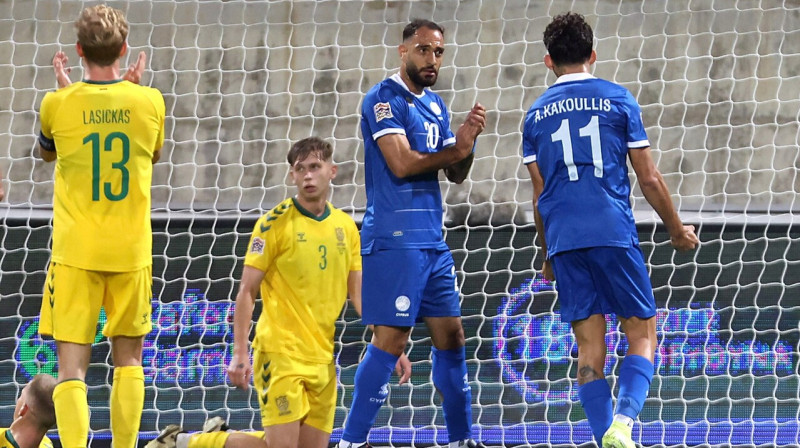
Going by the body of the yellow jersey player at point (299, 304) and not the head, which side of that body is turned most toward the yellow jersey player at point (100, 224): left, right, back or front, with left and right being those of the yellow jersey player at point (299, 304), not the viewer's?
right

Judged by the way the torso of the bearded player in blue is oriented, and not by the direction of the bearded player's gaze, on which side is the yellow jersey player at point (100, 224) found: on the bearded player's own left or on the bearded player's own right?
on the bearded player's own right

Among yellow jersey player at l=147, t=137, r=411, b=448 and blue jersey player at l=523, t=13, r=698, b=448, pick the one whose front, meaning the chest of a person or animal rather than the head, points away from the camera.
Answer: the blue jersey player

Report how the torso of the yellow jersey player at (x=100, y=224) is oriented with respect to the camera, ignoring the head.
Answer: away from the camera

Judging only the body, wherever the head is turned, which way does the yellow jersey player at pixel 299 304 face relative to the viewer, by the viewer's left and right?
facing the viewer and to the right of the viewer

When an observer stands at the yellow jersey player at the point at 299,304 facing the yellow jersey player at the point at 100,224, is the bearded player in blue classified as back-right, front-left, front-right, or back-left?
back-left

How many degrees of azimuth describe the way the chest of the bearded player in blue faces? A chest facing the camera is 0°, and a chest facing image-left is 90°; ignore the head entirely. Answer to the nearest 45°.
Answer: approximately 315°

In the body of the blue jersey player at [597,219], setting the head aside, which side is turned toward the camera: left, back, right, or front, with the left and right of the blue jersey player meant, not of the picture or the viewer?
back

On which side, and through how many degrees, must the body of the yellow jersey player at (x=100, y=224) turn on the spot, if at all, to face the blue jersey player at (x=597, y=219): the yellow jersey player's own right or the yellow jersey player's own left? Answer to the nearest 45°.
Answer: approximately 90° to the yellow jersey player's own right

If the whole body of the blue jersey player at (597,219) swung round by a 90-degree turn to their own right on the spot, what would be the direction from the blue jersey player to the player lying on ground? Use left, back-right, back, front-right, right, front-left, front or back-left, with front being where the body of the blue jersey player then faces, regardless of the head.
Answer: back

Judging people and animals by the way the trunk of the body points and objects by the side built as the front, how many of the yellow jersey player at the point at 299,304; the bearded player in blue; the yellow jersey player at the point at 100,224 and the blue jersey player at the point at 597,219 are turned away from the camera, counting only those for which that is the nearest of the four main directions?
2
